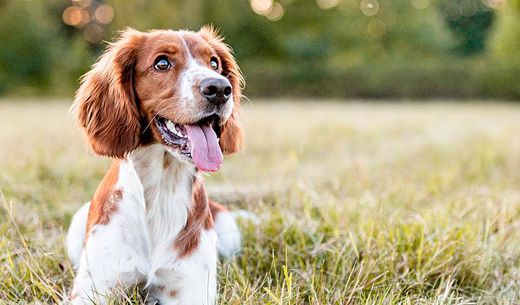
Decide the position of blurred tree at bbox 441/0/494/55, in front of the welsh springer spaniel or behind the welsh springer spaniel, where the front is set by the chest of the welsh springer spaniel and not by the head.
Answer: behind

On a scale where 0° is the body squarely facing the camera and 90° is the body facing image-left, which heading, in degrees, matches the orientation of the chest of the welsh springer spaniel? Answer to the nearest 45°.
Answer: approximately 0°

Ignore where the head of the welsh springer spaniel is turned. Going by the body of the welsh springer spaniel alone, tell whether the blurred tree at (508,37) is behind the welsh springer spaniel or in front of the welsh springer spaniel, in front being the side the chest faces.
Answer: behind
